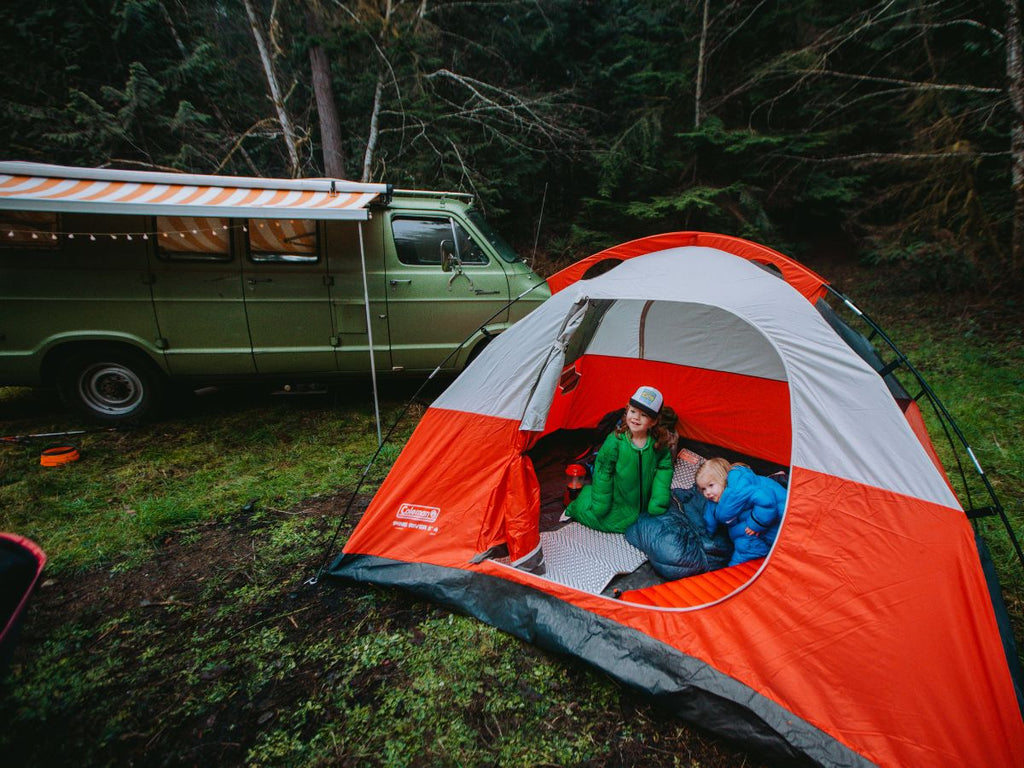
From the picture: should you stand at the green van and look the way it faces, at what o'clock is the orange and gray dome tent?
The orange and gray dome tent is roughly at 2 o'clock from the green van.

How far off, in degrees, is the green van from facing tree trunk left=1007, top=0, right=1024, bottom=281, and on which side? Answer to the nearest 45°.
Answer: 0° — it already faces it

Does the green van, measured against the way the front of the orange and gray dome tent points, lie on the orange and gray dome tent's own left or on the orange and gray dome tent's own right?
on the orange and gray dome tent's own right

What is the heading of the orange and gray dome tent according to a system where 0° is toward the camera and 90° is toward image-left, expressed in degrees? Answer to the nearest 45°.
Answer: approximately 45°

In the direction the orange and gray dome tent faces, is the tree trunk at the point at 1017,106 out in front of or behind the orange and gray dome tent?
behind

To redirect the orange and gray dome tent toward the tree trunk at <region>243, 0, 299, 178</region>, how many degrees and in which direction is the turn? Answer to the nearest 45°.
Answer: approximately 90° to its right

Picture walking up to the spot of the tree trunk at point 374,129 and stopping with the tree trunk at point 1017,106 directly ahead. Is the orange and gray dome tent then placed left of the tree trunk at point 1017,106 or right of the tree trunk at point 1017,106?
right

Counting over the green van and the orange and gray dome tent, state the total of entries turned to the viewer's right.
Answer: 1

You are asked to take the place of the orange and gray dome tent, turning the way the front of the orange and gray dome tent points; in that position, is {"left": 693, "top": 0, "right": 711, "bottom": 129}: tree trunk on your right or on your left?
on your right

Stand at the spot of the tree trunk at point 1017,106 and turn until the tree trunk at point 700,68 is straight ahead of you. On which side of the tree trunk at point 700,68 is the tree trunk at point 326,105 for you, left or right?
left

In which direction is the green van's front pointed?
to the viewer's right

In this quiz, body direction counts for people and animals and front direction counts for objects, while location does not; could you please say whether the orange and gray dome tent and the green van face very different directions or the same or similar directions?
very different directions
